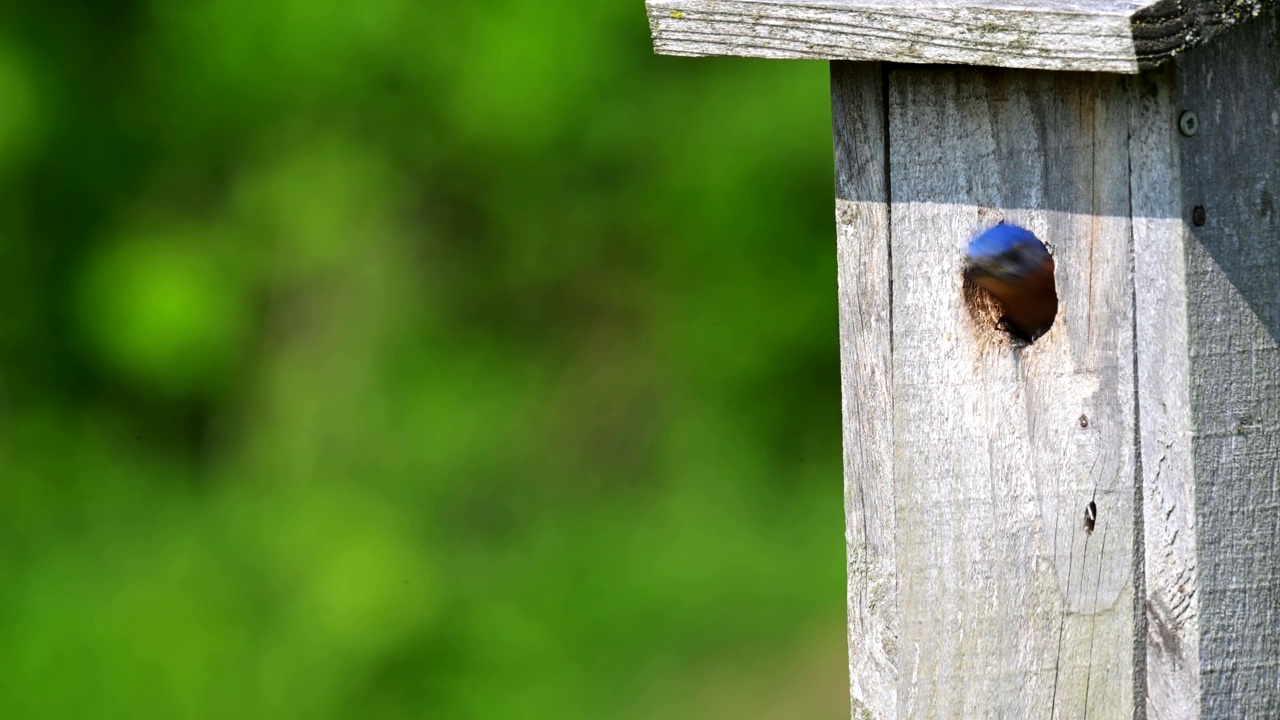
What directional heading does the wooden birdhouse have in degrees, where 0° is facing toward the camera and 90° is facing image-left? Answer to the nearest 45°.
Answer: approximately 45°
